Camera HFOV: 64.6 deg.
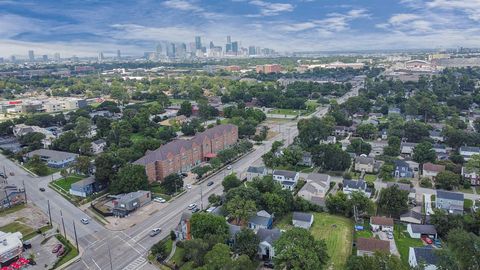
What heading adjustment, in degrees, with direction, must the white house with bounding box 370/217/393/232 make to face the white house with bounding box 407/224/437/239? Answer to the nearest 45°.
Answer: approximately 90° to its left

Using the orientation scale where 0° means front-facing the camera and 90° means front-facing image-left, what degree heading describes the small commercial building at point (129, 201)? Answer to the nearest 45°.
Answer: approximately 315°

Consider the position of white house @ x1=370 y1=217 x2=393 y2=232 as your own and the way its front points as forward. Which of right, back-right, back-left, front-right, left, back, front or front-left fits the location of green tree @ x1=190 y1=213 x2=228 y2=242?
front-right

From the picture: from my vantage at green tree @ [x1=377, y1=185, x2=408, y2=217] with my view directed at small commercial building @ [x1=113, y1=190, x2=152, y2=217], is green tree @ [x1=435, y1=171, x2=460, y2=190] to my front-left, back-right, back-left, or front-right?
back-right

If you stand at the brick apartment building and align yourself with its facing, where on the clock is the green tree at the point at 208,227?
The green tree is roughly at 1 o'clock from the brick apartment building.

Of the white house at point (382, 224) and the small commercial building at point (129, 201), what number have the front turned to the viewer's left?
0

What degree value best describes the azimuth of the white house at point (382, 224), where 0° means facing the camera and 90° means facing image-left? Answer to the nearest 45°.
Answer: approximately 0°

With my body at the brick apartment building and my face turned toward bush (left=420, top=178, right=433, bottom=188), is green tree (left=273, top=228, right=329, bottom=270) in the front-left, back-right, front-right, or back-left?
front-right

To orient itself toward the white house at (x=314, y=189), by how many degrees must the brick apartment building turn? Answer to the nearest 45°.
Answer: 0° — it already faces it

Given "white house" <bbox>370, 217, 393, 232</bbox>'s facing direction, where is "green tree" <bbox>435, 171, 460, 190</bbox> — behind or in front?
behind

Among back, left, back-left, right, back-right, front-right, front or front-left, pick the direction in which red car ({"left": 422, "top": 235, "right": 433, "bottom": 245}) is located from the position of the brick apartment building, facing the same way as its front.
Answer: front

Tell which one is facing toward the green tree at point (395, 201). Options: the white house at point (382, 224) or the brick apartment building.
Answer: the brick apartment building

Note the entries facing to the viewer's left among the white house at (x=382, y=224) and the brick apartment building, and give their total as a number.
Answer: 0

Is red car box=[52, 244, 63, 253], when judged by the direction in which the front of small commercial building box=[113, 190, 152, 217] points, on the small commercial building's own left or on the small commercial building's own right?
on the small commercial building's own right

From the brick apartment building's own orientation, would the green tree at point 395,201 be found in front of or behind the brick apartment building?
in front
